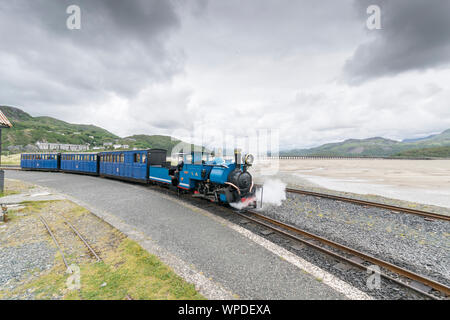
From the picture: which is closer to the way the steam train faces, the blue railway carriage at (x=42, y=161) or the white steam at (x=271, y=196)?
the white steam

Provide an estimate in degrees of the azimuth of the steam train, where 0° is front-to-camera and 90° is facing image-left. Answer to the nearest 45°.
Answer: approximately 315°

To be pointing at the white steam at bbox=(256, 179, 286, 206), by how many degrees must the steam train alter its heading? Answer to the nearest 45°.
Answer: approximately 45° to its left
